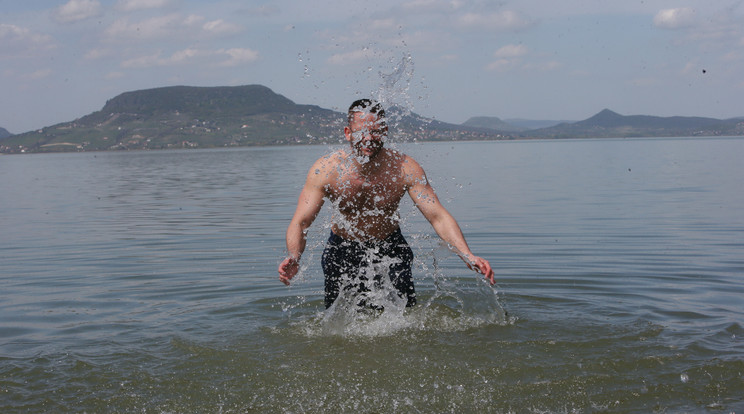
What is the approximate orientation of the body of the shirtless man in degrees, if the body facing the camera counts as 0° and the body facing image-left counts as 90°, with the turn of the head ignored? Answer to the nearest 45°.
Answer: approximately 0°

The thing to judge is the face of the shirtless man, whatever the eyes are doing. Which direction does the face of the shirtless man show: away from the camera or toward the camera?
toward the camera
